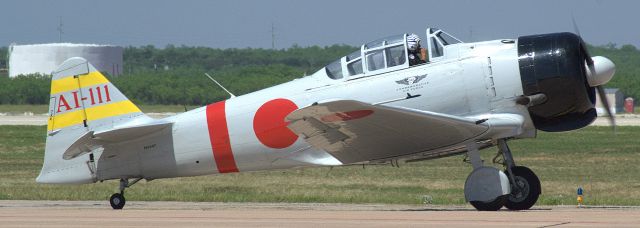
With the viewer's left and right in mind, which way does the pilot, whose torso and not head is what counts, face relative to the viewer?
facing to the right of the viewer

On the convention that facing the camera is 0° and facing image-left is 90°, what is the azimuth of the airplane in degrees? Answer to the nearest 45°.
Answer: approximately 270°
